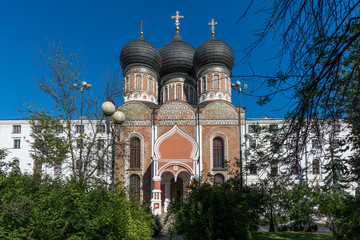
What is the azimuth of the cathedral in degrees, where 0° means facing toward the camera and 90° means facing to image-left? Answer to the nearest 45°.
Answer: approximately 0°

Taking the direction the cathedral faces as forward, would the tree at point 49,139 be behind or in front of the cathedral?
in front
